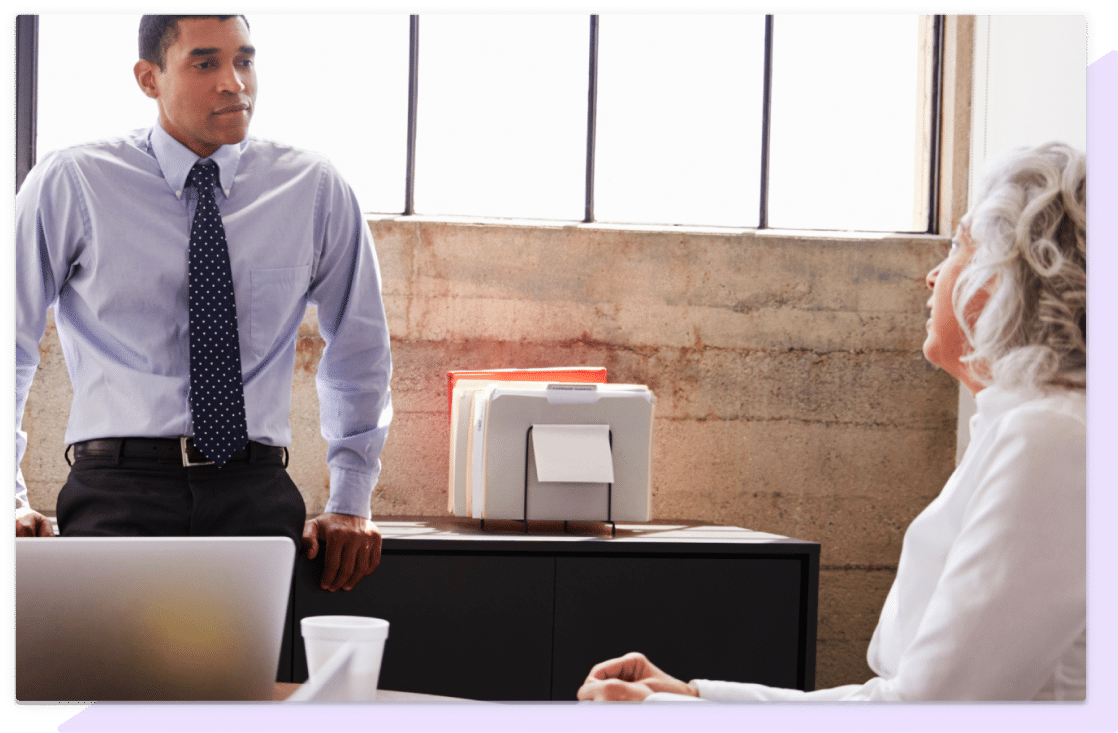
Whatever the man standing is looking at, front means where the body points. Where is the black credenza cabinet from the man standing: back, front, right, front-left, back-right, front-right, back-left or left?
left

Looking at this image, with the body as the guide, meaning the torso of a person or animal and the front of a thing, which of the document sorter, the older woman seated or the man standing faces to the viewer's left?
the older woman seated

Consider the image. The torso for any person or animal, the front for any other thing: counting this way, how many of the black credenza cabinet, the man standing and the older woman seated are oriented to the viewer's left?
1

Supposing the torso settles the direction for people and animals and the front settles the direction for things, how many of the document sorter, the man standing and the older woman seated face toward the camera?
2

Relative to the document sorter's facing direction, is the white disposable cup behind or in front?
in front

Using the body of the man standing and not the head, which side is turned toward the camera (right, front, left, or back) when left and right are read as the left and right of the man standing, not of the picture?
front

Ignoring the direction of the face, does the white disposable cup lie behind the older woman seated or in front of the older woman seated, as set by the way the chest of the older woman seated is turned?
in front

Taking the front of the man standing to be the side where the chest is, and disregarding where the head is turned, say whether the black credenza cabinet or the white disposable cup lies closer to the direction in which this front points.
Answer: the white disposable cup

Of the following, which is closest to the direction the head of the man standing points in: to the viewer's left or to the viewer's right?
to the viewer's right

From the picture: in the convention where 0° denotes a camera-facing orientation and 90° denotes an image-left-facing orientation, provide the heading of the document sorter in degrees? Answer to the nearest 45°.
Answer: approximately 0°

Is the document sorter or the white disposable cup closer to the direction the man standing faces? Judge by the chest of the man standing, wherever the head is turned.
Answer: the white disposable cup

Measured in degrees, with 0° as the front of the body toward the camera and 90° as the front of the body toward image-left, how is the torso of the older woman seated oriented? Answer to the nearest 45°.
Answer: approximately 90°

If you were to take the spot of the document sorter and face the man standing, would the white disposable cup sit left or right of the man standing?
left

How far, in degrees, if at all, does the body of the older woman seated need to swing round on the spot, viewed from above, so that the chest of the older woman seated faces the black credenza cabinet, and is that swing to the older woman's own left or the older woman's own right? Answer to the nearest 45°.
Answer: approximately 45° to the older woman's own right

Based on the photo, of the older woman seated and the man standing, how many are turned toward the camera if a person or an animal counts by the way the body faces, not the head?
1

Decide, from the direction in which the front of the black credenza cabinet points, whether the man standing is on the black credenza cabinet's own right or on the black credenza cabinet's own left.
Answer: on the black credenza cabinet's own right
